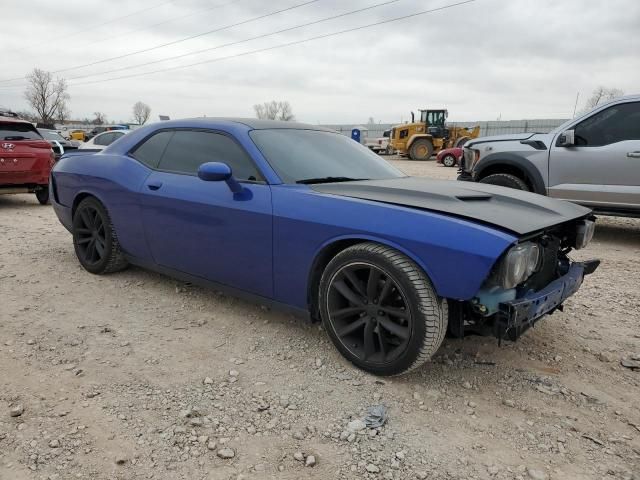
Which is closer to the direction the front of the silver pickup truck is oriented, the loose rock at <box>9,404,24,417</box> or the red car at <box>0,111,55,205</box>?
the red car

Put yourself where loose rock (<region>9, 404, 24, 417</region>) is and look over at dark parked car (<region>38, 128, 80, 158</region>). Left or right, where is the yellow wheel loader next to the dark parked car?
right

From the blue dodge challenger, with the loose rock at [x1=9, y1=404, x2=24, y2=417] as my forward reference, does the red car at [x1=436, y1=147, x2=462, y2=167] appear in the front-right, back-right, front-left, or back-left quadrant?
back-right

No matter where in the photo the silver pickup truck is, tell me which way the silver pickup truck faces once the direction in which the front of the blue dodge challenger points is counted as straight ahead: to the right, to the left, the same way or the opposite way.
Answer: the opposite way

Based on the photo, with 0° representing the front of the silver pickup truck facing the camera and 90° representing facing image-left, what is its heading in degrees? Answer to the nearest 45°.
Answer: approximately 90°

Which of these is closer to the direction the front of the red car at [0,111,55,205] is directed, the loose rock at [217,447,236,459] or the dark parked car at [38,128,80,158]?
the dark parked car

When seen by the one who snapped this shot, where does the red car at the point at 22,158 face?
facing away from the viewer

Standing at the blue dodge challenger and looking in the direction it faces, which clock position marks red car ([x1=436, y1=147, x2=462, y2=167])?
The red car is roughly at 8 o'clock from the blue dodge challenger.
